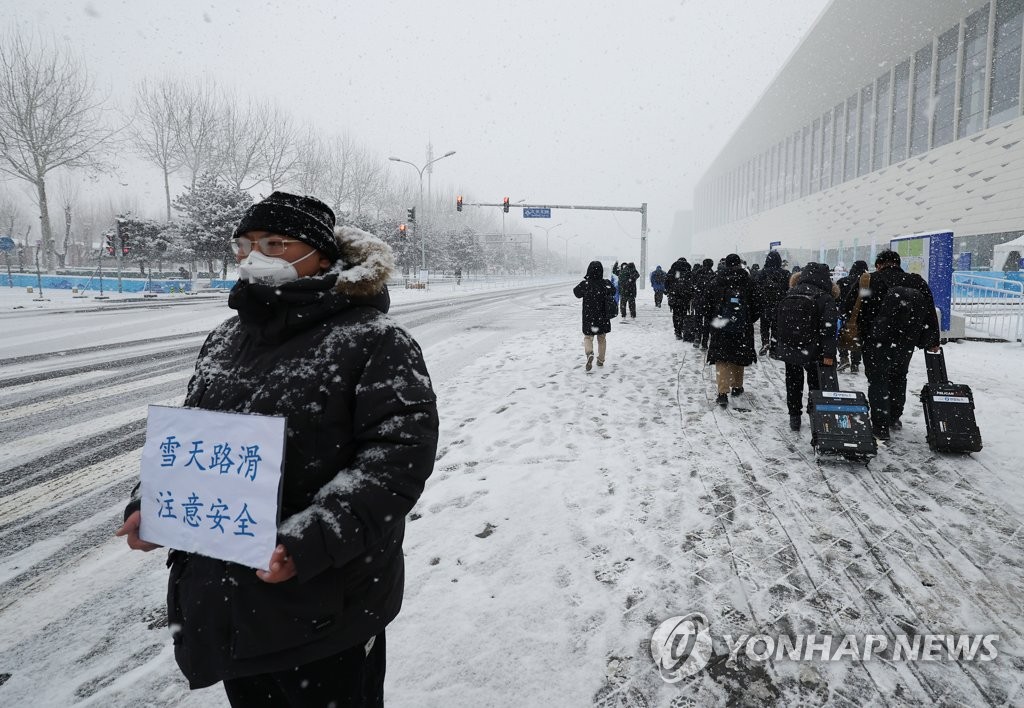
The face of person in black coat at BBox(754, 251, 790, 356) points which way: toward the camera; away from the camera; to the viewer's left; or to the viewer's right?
away from the camera

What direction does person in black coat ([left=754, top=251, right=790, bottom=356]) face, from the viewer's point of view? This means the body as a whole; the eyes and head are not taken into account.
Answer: away from the camera

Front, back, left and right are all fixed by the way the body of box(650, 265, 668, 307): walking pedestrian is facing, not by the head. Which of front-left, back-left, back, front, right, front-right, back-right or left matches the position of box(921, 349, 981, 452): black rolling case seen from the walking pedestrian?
back

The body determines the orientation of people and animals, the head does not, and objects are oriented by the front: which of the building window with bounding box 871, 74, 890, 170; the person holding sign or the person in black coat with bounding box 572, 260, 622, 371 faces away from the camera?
the person in black coat

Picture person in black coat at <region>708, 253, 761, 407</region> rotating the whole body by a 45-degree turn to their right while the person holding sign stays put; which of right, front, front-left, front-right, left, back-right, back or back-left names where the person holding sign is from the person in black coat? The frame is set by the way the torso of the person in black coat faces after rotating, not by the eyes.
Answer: back-right

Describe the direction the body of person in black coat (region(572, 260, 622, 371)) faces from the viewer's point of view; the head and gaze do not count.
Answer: away from the camera

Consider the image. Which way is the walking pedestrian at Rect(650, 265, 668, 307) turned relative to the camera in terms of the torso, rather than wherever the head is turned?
away from the camera

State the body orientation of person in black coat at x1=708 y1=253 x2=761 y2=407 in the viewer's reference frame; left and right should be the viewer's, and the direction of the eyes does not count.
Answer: facing away from the viewer

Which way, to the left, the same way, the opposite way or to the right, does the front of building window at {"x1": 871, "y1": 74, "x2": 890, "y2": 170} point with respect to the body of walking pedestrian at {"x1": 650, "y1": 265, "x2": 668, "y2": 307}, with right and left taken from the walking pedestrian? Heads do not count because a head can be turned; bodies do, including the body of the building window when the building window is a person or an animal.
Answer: to the left

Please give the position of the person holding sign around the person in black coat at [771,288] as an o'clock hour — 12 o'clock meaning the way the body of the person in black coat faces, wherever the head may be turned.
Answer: The person holding sign is roughly at 6 o'clock from the person in black coat.

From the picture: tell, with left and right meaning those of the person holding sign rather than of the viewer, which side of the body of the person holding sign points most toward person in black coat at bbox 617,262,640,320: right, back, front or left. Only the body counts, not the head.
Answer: back

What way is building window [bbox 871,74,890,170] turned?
to the viewer's left

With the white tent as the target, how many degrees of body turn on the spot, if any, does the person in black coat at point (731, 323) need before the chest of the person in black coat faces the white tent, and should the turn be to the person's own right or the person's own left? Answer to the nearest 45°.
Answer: approximately 45° to the person's own right
